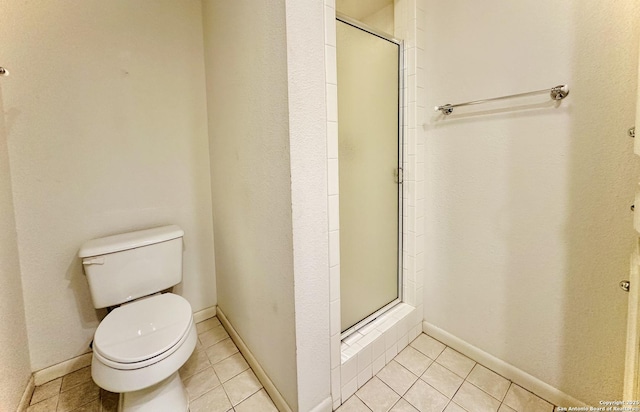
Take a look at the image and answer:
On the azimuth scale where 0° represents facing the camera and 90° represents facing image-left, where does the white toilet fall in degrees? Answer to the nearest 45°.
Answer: approximately 0°

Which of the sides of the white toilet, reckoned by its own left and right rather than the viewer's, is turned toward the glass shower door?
left
